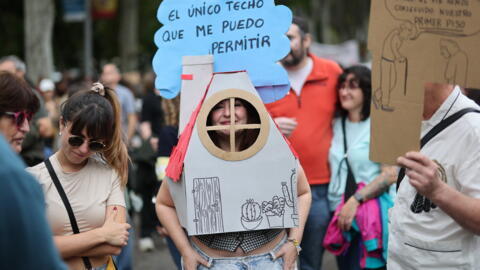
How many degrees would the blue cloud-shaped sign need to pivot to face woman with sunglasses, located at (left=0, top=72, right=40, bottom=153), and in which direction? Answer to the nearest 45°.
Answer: approximately 90° to its right

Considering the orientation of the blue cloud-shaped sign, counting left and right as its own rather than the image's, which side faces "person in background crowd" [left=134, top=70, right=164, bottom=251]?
back

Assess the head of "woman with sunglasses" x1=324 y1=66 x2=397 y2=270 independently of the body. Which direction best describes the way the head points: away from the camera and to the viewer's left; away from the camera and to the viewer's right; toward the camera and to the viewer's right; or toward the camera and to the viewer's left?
toward the camera and to the viewer's left

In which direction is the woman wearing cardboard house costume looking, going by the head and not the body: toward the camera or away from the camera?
toward the camera

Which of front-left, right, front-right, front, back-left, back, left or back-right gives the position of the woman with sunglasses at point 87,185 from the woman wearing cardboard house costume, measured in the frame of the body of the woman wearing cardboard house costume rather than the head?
right

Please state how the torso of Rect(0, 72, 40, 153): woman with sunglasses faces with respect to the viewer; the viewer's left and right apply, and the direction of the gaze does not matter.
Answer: facing the viewer and to the right of the viewer

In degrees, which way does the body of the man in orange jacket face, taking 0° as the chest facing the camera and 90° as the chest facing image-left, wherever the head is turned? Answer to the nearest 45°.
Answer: approximately 45°

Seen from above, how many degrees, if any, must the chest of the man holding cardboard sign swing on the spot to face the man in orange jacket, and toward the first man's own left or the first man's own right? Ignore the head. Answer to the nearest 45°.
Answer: approximately 90° to the first man's own right

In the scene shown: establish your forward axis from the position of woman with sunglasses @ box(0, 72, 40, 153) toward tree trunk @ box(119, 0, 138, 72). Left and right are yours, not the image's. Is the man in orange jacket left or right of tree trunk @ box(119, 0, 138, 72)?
right

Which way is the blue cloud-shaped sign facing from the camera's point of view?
toward the camera

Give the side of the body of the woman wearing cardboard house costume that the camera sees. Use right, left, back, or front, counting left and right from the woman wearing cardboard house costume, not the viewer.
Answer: front

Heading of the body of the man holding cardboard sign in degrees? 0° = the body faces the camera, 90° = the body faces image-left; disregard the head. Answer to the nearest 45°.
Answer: approximately 45°

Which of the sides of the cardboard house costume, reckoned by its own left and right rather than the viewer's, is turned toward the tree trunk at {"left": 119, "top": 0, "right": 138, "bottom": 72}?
back
